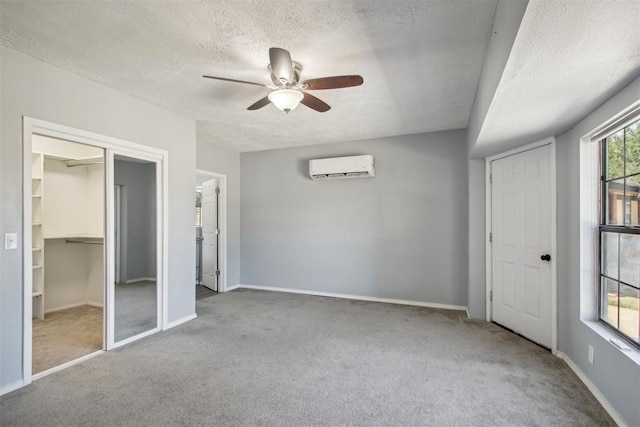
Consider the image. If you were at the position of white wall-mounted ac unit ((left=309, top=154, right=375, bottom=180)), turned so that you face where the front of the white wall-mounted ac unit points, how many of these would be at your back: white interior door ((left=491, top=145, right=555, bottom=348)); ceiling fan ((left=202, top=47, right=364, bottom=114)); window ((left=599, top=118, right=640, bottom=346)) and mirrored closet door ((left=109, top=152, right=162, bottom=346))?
0

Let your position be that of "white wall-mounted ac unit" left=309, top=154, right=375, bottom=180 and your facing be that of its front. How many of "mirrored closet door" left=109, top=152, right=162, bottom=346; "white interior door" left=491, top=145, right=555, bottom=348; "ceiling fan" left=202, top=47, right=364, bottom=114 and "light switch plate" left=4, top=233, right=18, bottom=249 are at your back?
0

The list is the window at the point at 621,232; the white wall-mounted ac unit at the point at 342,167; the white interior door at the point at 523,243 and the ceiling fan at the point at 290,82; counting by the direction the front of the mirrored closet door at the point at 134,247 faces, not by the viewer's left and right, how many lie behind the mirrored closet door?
0

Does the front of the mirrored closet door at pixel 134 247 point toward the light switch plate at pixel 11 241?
no

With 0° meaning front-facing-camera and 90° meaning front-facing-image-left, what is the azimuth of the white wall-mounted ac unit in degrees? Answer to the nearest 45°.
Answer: approximately 0°

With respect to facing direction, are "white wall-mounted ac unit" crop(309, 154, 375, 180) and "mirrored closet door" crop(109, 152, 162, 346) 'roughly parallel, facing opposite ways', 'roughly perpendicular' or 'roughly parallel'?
roughly perpendicular

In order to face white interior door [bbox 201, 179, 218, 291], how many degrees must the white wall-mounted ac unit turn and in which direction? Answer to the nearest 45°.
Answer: approximately 90° to its right

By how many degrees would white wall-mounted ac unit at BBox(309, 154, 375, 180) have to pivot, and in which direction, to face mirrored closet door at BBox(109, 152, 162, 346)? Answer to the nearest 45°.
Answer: approximately 45° to its right

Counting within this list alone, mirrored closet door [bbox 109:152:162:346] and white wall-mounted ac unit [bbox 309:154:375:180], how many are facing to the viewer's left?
0

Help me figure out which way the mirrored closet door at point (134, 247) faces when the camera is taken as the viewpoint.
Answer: facing the viewer and to the right of the viewer

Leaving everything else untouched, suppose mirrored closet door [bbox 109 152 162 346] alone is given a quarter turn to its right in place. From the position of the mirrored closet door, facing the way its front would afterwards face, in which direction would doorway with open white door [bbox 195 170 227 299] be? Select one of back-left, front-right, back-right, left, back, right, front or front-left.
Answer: back

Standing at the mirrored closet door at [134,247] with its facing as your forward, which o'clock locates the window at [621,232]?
The window is roughly at 12 o'clock from the mirrored closet door.

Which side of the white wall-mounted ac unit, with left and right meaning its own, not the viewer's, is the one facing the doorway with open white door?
right

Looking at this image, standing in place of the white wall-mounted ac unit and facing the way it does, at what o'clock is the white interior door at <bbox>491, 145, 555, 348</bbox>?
The white interior door is roughly at 10 o'clock from the white wall-mounted ac unit.
